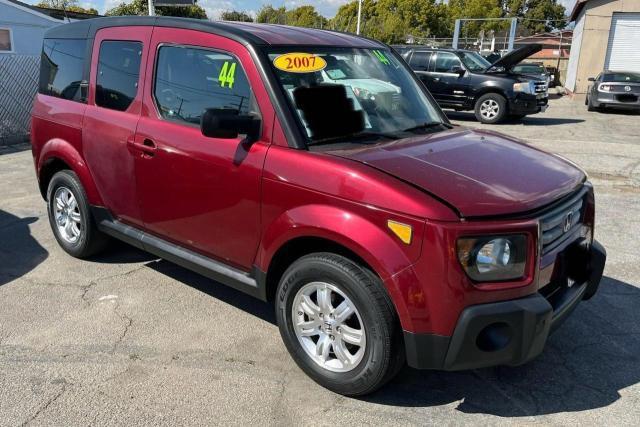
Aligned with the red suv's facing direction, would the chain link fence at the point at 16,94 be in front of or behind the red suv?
behind

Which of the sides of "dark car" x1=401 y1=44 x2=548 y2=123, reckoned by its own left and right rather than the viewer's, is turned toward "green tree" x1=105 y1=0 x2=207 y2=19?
back

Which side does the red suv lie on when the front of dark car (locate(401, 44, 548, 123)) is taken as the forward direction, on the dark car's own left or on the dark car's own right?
on the dark car's own right

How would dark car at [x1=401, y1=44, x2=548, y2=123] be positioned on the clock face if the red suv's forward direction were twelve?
The dark car is roughly at 8 o'clock from the red suv.

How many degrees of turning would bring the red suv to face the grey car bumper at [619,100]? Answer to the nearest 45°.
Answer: approximately 90° to its left

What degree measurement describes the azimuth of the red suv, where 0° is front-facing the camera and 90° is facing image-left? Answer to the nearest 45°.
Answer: approximately 315°

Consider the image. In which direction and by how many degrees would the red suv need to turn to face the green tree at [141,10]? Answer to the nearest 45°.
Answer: approximately 135° to its left

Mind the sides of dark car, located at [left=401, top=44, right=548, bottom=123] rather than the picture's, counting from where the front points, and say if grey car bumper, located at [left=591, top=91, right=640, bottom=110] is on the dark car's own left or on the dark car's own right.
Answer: on the dark car's own left

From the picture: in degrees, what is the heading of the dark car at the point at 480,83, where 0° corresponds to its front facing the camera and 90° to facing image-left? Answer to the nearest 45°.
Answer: approximately 315°

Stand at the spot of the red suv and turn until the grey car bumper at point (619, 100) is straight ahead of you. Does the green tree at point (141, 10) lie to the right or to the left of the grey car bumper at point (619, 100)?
left
